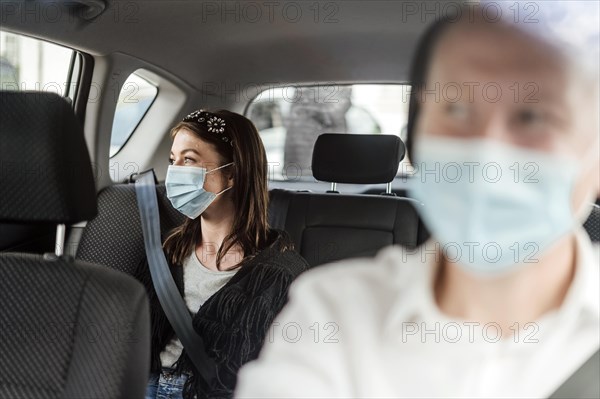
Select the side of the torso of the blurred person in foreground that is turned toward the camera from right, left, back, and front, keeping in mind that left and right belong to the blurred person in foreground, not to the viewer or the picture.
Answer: front

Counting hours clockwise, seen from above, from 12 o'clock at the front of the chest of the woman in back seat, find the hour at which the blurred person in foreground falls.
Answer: The blurred person in foreground is roughly at 10 o'clock from the woman in back seat.

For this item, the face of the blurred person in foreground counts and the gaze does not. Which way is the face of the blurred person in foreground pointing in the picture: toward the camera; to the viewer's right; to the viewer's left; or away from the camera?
toward the camera

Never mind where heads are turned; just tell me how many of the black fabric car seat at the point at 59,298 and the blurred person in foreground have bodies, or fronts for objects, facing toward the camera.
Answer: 2

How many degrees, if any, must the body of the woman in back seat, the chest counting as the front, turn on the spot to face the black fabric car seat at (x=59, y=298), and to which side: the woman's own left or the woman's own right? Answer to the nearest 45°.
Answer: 0° — they already face it

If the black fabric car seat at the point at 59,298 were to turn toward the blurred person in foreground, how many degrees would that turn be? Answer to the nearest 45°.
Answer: approximately 45° to its left

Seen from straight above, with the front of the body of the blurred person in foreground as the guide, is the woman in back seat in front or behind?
behind
